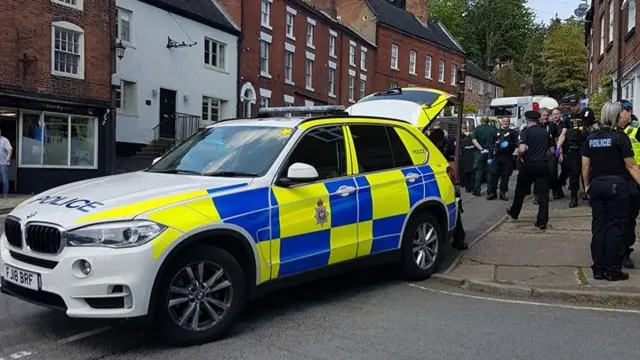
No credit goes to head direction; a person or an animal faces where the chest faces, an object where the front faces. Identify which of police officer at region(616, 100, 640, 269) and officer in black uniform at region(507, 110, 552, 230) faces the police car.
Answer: the police officer

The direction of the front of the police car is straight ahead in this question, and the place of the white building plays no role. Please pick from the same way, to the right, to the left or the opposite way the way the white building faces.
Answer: to the left

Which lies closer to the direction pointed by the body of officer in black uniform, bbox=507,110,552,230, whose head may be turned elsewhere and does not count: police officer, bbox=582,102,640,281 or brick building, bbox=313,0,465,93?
the brick building

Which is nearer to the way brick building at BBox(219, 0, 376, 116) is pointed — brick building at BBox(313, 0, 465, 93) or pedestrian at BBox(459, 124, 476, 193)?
the pedestrian

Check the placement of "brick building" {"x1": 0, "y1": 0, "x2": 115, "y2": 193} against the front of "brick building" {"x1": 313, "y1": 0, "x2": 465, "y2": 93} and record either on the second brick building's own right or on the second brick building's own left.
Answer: on the second brick building's own right
